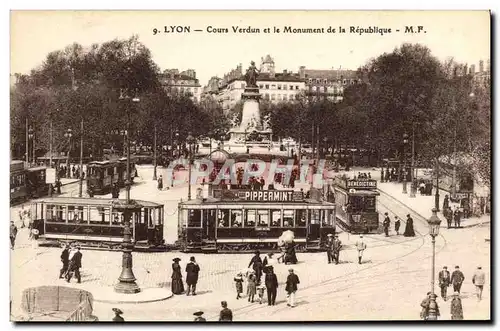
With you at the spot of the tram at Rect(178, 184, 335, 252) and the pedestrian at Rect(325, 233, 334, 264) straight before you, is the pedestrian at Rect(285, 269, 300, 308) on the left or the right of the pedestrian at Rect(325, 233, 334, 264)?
right

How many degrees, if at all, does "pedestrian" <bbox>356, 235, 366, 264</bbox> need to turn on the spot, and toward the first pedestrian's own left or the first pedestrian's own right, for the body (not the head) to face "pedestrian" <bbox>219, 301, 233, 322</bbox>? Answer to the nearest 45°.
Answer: approximately 45° to the first pedestrian's own right

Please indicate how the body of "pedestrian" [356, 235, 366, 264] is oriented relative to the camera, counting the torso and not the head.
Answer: toward the camera
